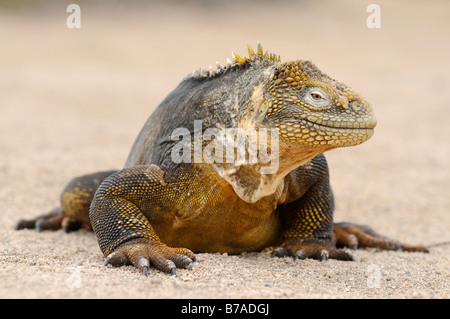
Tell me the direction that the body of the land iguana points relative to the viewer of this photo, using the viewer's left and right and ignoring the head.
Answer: facing the viewer and to the right of the viewer
